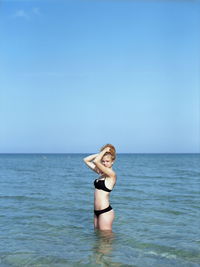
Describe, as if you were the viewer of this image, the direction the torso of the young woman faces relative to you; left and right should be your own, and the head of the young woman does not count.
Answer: facing the viewer and to the left of the viewer
